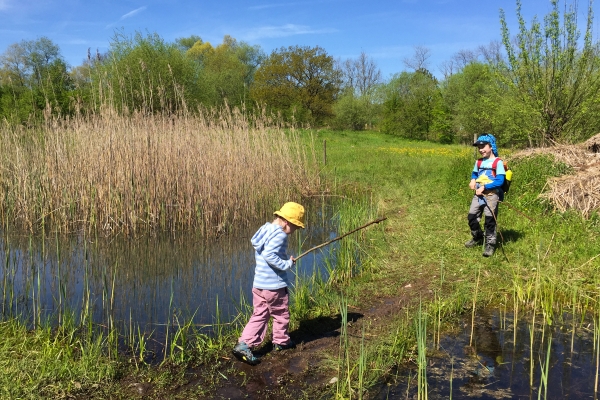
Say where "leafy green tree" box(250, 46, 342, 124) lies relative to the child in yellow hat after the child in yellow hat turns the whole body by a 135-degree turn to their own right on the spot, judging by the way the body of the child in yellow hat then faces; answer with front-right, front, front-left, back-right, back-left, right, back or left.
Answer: back-right

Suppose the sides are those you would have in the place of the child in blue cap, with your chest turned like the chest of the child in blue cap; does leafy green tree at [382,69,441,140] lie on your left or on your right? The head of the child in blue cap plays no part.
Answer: on your right

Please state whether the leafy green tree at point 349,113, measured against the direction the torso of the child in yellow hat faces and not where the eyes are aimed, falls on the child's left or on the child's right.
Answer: on the child's left

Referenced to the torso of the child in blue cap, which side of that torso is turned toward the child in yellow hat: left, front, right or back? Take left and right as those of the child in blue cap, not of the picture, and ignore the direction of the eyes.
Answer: front

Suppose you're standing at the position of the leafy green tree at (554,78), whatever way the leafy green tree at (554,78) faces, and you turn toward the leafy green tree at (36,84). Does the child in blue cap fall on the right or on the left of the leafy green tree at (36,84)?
left

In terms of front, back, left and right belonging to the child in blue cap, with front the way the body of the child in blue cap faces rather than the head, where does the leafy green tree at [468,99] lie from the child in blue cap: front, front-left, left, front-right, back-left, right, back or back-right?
back-right

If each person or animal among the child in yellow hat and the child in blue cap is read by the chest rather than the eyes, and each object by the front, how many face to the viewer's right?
1

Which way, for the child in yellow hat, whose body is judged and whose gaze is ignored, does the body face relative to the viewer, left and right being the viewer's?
facing to the right of the viewer

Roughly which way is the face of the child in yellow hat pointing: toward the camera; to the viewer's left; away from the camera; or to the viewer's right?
to the viewer's right

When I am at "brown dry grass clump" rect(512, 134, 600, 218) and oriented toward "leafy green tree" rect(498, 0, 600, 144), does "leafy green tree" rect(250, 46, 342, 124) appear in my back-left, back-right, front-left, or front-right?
front-left

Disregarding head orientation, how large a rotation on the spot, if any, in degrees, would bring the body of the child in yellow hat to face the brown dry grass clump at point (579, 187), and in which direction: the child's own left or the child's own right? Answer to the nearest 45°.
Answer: approximately 45° to the child's own left

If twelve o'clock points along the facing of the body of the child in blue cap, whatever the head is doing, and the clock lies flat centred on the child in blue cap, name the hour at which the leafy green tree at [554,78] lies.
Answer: The leafy green tree is roughly at 5 o'clock from the child in blue cap.

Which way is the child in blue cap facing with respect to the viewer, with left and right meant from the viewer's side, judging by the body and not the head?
facing the viewer and to the left of the viewer

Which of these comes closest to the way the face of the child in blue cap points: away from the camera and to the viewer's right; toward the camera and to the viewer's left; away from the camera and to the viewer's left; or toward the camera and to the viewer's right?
toward the camera and to the viewer's left

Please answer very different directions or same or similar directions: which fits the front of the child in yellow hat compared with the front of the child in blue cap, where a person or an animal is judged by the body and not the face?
very different directions

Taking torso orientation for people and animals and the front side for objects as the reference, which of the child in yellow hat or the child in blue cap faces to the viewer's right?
the child in yellow hat

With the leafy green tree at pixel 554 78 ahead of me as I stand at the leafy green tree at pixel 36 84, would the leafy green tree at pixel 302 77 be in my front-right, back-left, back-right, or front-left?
front-left
